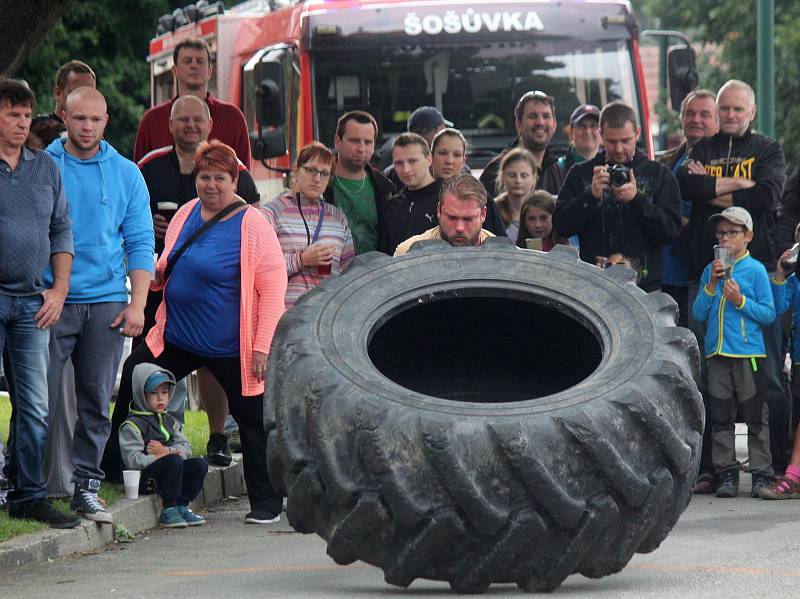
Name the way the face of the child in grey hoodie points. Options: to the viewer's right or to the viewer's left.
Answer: to the viewer's right

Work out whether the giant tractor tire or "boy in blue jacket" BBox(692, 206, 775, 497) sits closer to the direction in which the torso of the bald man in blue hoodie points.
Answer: the giant tractor tire

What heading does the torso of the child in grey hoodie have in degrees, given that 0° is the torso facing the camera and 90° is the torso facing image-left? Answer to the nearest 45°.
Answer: approximately 315°
